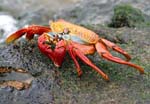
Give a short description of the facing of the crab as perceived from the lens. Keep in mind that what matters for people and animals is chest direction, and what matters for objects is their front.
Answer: facing the viewer and to the left of the viewer
